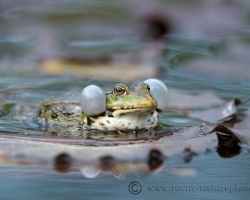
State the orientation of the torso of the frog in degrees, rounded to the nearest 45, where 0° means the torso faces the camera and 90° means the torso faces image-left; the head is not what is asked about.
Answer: approximately 315°

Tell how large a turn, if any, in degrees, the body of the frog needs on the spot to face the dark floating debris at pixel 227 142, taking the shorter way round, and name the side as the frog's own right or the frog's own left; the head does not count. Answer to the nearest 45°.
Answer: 0° — it already faces it
